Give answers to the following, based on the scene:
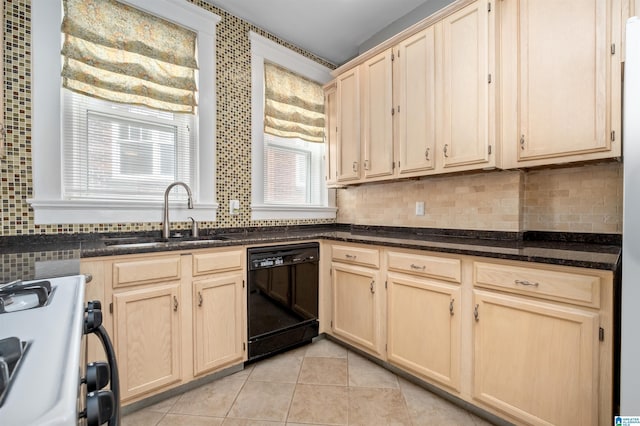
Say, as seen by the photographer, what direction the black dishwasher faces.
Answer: facing the viewer and to the right of the viewer

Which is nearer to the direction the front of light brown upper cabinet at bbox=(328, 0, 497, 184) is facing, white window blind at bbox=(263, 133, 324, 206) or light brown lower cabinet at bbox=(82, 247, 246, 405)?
the light brown lower cabinet

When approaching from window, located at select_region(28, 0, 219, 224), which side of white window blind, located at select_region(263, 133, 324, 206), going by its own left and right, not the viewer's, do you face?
right

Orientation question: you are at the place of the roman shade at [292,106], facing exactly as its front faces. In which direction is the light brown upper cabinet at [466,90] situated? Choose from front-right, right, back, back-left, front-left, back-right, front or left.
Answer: front

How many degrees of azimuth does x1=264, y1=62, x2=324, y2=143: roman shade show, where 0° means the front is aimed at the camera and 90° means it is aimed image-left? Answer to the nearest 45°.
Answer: approximately 315°

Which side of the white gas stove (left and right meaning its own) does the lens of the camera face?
right

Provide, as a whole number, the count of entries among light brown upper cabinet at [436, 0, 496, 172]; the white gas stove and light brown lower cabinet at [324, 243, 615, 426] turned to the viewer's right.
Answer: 1

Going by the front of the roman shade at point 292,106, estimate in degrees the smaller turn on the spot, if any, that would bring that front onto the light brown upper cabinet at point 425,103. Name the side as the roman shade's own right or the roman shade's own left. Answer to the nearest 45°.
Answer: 0° — it already faces it

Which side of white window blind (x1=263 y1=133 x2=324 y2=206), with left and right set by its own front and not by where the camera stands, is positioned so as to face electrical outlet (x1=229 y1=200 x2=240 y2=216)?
right

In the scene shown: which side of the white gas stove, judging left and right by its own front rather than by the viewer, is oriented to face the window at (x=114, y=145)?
left

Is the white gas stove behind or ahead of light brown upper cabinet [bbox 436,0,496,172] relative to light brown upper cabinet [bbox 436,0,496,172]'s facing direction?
ahead

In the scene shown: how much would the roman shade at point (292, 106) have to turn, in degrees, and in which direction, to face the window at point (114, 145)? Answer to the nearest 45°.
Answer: approximately 90° to its right

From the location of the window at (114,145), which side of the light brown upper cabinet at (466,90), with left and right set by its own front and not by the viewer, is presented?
front

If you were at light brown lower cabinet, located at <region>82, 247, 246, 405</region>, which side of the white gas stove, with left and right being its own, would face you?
left

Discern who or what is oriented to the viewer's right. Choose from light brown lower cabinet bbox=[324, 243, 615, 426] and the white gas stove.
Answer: the white gas stove

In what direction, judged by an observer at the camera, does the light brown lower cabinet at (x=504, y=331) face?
facing the viewer and to the left of the viewer
